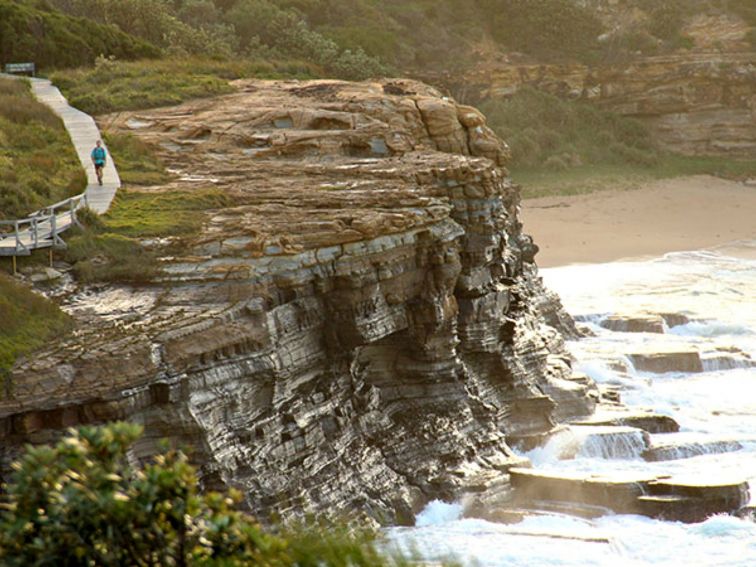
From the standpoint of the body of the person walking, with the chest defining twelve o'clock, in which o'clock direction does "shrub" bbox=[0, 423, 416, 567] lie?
The shrub is roughly at 12 o'clock from the person walking.

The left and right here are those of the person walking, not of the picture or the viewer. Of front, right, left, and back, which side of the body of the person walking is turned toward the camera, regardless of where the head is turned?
front

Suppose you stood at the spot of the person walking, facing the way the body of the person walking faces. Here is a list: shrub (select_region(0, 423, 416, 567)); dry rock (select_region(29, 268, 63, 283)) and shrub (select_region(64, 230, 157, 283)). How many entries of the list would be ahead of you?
3

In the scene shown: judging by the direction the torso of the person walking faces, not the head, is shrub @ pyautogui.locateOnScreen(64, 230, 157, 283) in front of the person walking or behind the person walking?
in front

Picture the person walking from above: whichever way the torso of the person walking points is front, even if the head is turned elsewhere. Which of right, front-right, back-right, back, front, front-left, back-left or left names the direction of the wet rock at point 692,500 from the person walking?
front-left

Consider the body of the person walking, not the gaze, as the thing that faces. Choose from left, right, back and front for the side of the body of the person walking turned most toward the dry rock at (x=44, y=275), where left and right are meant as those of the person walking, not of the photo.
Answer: front

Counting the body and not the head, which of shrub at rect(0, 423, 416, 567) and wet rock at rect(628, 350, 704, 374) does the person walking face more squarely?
the shrub

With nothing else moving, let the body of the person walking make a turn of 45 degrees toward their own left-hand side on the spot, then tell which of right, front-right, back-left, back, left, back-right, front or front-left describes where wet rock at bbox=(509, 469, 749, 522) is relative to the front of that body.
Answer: front

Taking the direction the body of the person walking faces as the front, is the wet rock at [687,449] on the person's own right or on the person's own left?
on the person's own left
